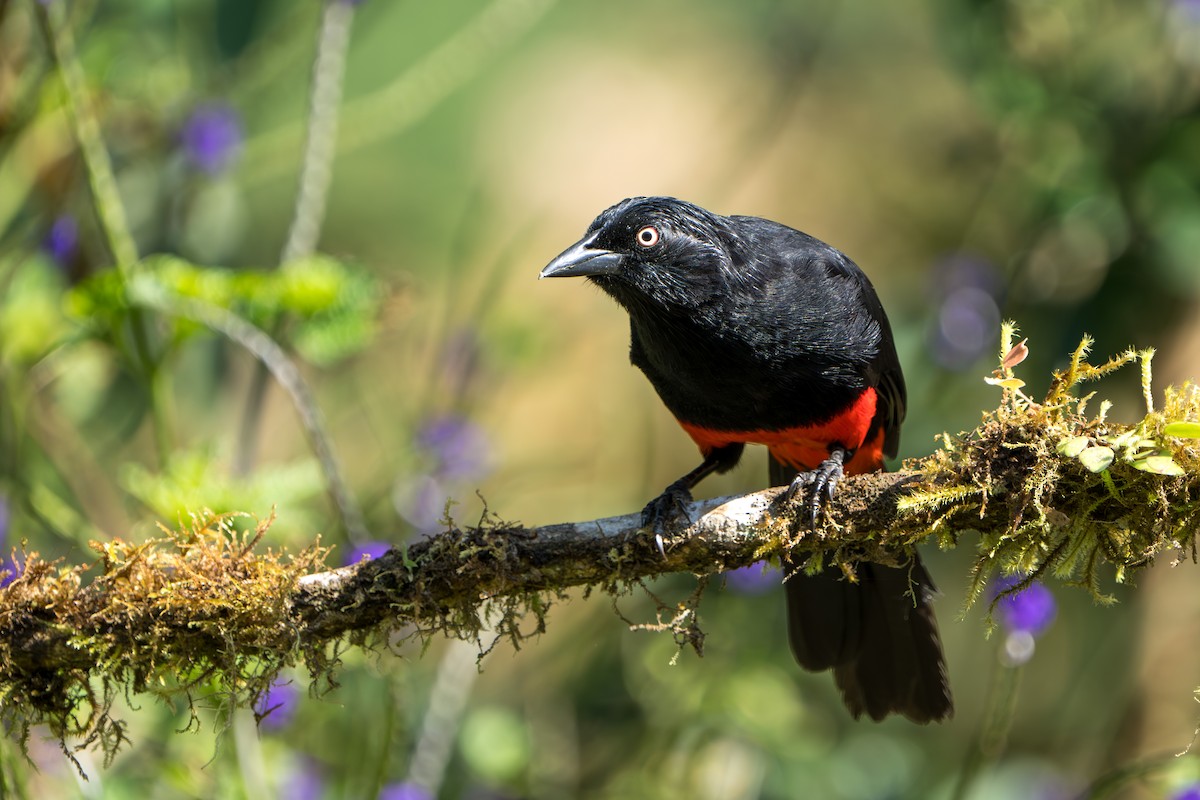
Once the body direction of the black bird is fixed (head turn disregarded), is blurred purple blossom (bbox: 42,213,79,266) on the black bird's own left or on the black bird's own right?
on the black bird's own right

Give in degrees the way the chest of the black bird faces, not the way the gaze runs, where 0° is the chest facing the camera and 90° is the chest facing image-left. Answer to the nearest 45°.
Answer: approximately 45°
